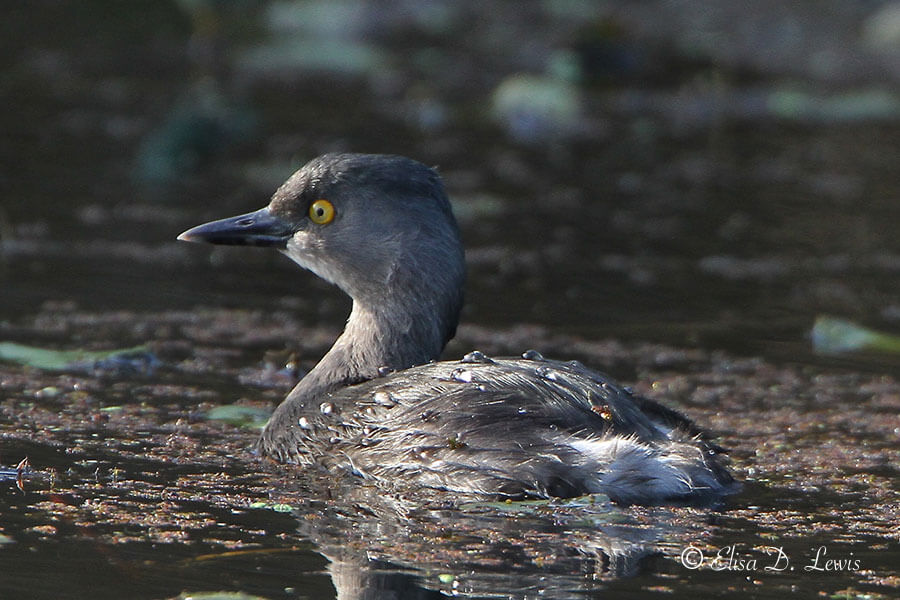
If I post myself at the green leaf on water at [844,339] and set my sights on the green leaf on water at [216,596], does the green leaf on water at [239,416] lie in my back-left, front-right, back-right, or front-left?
front-right

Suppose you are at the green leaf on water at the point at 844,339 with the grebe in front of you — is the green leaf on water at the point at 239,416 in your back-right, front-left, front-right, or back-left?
front-right

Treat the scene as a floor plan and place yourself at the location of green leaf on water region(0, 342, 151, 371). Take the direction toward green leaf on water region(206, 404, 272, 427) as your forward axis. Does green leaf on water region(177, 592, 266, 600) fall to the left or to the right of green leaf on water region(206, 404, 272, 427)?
right

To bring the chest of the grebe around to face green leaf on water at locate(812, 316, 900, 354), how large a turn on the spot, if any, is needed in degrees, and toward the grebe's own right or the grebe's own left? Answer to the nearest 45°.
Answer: approximately 135° to the grebe's own right

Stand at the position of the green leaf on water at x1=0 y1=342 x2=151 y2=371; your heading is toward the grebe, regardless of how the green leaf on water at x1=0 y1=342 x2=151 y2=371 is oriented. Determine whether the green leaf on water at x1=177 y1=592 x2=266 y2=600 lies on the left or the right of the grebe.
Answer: right

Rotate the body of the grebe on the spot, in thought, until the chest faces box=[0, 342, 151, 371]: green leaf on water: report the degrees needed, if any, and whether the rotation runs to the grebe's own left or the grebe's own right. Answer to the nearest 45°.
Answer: approximately 45° to the grebe's own right

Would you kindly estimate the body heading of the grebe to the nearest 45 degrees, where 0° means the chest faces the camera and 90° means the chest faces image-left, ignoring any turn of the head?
approximately 90°

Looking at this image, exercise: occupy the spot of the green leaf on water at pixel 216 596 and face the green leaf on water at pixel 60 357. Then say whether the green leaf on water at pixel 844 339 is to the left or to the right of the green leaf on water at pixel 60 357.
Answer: right

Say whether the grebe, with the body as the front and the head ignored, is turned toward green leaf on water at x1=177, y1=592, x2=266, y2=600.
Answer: no

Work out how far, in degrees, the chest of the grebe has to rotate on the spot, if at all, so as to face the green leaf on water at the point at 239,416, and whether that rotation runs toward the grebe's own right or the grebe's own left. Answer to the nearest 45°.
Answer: approximately 45° to the grebe's own right

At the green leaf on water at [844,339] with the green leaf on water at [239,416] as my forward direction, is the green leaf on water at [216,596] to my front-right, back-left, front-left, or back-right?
front-left
